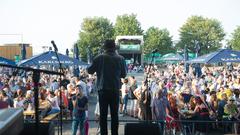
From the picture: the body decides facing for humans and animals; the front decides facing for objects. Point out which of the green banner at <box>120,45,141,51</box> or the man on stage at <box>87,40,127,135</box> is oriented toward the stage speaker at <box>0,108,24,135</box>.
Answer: the green banner

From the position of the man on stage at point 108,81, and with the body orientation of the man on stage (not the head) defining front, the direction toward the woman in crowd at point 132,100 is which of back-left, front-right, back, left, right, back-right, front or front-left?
front

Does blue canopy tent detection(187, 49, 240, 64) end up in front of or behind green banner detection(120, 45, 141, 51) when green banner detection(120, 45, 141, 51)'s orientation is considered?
in front

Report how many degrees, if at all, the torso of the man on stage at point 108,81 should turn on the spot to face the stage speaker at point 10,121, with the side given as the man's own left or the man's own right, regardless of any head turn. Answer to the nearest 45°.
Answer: approximately 135° to the man's own left

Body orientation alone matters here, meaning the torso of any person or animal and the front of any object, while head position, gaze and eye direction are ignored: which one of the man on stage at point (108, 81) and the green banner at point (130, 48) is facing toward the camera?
the green banner

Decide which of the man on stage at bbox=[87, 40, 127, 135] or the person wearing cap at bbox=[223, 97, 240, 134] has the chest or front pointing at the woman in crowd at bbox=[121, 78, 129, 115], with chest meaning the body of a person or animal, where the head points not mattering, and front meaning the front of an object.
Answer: the man on stage

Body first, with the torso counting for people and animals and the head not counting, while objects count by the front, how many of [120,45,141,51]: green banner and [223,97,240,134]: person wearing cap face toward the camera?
2

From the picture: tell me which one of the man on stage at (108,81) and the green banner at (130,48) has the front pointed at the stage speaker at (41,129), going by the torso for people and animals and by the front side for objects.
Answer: the green banner

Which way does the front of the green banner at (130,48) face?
toward the camera

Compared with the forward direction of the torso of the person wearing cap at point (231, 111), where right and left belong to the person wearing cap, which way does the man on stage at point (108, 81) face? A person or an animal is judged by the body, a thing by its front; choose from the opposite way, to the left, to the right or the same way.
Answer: the opposite way

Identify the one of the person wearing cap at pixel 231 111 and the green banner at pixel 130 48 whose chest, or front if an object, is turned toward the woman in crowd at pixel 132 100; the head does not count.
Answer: the green banner

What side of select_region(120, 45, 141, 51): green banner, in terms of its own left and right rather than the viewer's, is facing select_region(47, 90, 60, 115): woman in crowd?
front

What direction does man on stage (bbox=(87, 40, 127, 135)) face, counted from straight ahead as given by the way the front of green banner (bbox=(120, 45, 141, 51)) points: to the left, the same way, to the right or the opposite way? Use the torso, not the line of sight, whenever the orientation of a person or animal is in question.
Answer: the opposite way

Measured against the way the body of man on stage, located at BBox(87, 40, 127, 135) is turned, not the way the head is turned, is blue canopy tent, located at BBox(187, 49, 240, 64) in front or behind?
in front

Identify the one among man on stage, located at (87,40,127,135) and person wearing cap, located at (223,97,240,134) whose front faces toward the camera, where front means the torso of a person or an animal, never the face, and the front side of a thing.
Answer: the person wearing cap

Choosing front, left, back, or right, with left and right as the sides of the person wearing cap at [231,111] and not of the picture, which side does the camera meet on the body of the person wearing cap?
front

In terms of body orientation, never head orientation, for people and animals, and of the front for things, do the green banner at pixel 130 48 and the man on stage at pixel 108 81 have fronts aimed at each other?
yes

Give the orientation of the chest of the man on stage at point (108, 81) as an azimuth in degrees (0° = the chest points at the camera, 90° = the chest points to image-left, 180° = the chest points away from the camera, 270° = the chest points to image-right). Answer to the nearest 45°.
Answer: approximately 180°
